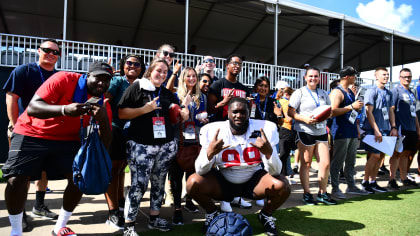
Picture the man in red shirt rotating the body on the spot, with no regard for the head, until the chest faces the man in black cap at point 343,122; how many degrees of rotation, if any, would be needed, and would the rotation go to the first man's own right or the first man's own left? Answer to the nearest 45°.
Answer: approximately 45° to the first man's own left

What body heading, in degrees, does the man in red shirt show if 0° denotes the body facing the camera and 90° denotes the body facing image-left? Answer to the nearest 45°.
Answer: approximately 315°
